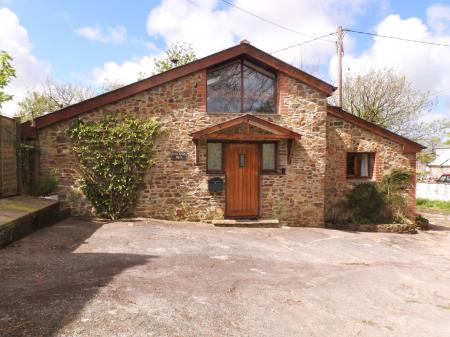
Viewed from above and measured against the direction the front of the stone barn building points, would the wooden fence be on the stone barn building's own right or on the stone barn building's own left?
on the stone barn building's own right

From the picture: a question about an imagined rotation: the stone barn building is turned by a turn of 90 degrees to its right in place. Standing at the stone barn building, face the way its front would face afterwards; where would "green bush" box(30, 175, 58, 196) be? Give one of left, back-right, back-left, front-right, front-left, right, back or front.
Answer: front

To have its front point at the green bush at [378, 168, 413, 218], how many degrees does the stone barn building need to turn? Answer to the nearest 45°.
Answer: approximately 90° to its left

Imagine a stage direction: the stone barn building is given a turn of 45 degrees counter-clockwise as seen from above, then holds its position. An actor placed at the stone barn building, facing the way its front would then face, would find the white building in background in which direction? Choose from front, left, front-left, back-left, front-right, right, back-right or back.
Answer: left

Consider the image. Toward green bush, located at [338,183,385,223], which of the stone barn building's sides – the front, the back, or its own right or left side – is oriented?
left

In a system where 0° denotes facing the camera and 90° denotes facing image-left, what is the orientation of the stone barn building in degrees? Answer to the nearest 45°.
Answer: approximately 0°

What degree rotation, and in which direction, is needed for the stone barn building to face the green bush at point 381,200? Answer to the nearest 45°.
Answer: approximately 90° to its left
